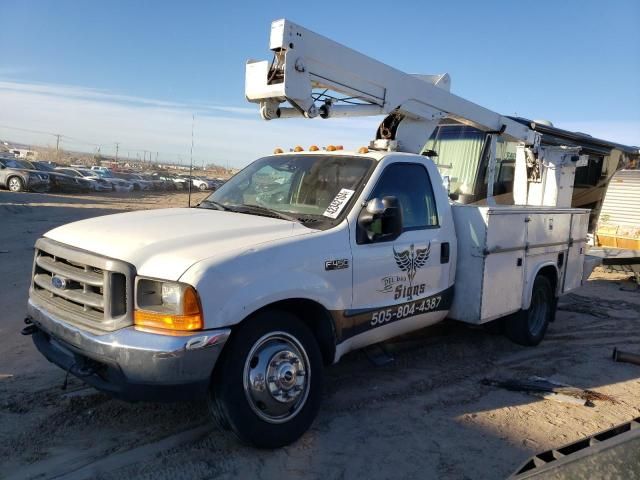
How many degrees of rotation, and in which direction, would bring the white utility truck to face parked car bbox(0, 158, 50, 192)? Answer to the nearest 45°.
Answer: approximately 90° to its right

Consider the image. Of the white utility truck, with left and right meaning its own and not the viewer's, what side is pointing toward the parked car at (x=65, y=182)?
right

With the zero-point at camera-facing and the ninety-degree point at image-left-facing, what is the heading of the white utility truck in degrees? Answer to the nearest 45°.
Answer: approximately 45°
